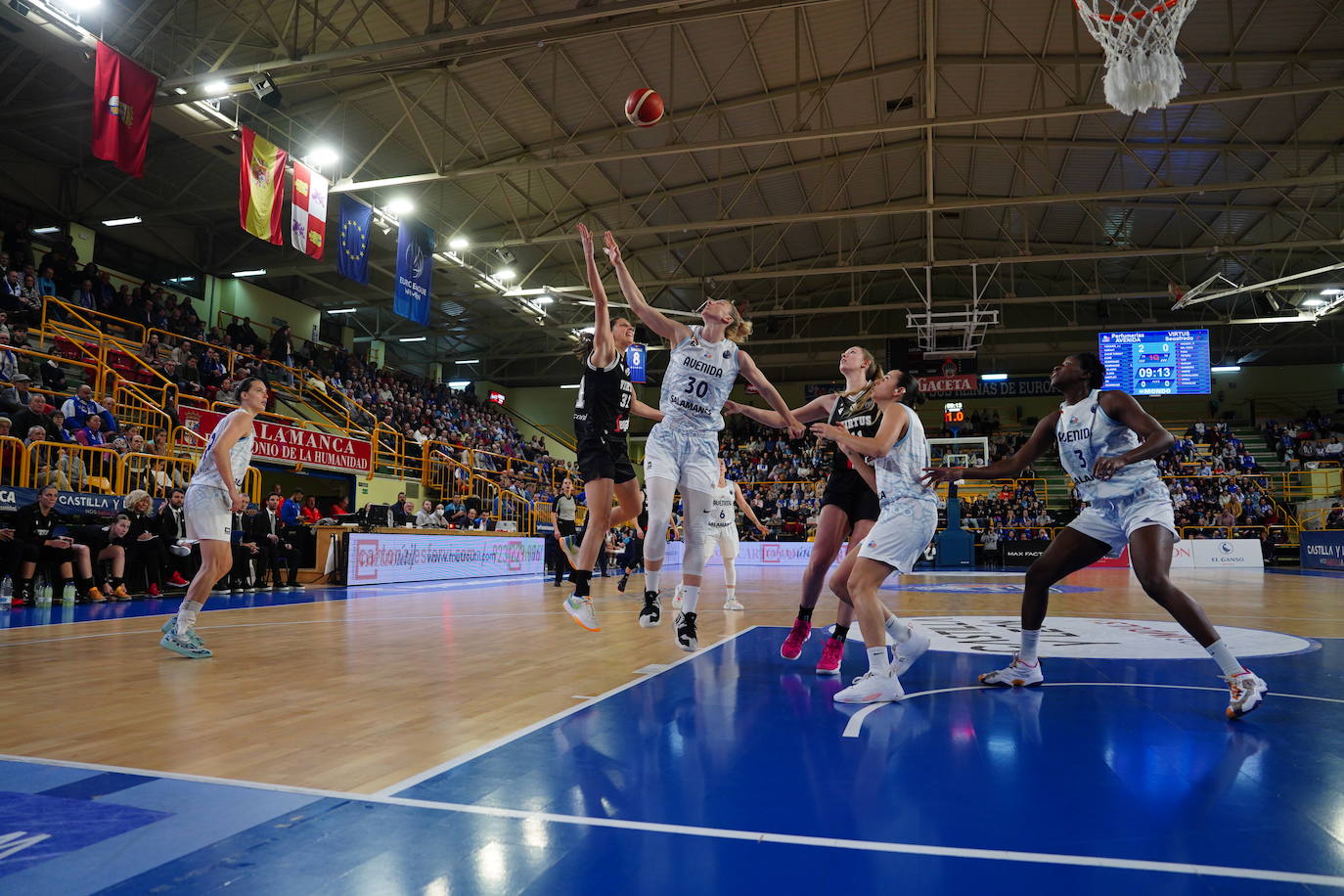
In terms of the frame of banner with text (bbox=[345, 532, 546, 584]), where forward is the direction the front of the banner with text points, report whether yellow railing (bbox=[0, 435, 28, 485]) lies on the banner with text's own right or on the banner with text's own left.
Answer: on the banner with text's own right

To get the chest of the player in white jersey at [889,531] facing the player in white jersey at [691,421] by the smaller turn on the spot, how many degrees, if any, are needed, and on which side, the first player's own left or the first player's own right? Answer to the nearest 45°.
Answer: approximately 45° to the first player's own right

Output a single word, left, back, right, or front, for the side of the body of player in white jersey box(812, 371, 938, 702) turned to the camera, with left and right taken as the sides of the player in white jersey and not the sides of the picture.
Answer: left

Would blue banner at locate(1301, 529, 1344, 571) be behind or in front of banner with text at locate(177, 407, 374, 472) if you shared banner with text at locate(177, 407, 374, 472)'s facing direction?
in front

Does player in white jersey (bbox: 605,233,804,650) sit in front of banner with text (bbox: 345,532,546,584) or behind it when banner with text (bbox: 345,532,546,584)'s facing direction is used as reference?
in front

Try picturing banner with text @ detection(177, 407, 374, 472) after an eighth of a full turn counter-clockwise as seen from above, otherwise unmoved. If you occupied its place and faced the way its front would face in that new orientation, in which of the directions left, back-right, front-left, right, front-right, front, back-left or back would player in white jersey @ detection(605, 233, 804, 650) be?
right

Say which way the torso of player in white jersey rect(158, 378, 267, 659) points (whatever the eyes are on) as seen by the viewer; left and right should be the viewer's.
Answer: facing to the right of the viewer

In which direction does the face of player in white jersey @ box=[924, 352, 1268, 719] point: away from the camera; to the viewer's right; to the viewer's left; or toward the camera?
to the viewer's left

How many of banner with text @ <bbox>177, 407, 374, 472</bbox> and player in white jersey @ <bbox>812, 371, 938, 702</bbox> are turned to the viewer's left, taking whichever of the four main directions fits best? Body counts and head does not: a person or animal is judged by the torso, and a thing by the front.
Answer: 1

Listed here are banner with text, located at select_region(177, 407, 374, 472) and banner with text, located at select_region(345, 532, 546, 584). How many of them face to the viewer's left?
0

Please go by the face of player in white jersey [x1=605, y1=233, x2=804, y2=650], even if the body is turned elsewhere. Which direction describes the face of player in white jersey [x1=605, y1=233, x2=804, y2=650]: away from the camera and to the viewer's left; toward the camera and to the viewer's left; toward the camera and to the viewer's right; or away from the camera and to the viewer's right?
toward the camera and to the viewer's left

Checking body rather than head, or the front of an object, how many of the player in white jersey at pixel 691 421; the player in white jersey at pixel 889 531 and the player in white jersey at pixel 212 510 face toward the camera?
1

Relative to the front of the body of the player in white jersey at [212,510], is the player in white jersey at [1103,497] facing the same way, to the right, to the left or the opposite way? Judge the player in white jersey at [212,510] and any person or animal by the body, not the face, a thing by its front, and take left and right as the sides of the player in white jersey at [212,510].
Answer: the opposite way
